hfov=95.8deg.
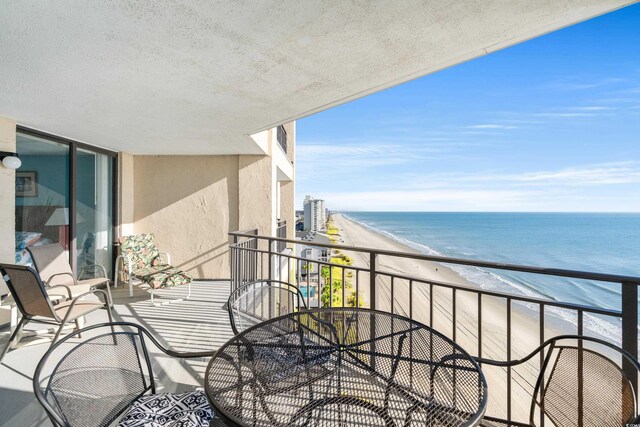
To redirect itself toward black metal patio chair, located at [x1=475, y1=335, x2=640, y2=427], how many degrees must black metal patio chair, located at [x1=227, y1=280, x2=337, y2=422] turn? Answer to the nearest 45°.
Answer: approximately 45° to its left

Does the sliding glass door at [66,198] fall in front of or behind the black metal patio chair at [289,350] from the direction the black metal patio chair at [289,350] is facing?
behind

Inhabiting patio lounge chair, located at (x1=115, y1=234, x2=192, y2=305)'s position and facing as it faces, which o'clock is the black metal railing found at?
The black metal railing is roughly at 12 o'clock from the patio lounge chair.

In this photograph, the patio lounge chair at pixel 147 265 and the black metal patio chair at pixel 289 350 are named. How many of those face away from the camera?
0

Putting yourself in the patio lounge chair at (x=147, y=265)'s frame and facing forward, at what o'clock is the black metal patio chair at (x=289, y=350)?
The black metal patio chair is roughly at 1 o'clock from the patio lounge chair.

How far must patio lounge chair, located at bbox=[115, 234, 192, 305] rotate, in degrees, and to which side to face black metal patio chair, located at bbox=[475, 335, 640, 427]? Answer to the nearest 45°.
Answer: approximately 45° to its right

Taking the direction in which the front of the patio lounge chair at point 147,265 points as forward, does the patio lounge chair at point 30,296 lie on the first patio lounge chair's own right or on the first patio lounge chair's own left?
on the first patio lounge chair's own right

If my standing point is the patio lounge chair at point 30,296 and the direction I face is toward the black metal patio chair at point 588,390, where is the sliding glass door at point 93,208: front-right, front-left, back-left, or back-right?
back-left

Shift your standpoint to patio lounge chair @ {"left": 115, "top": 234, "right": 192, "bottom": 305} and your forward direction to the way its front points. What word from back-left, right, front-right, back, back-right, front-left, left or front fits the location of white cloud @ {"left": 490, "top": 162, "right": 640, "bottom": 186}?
front-left

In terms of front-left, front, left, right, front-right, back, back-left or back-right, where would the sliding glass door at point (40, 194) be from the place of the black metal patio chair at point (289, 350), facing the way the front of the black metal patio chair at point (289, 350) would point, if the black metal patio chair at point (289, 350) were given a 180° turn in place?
front

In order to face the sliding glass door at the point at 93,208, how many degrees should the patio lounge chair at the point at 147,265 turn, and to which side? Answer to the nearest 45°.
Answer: approximately 180°

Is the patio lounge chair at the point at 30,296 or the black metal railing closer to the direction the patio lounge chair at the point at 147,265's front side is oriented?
the black metal railing

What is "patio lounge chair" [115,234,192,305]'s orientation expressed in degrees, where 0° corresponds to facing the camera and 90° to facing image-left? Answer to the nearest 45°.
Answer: approximately 315°

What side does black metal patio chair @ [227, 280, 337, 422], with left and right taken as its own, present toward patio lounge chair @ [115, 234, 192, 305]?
back

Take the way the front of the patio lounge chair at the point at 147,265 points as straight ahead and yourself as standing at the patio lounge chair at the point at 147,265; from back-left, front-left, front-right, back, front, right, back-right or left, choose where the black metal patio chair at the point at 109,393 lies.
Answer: front-right

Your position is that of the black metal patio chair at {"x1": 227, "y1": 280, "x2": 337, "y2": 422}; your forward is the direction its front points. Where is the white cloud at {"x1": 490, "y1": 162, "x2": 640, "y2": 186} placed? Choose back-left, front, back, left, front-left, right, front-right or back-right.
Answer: left

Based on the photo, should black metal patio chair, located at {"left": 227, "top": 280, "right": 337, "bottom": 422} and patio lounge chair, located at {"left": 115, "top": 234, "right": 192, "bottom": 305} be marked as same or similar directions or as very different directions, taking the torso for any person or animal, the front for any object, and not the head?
same or similar directions
